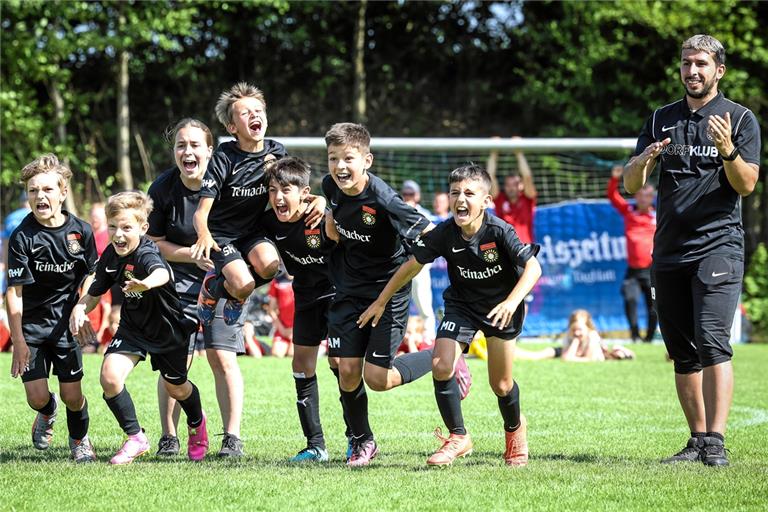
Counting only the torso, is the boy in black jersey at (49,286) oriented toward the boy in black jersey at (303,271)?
no

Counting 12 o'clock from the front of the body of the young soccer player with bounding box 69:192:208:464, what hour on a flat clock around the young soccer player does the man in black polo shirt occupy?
The man in black polo shirt is roughly at 8 o'clock from the young soccer player.

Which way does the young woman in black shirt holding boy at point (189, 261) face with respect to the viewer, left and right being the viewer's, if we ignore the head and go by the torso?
facing the viewer

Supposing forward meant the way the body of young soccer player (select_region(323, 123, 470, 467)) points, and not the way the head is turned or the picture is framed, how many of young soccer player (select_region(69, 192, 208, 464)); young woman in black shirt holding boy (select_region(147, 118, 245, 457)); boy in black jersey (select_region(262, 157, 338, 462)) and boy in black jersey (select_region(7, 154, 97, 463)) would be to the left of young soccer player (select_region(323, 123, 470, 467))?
0

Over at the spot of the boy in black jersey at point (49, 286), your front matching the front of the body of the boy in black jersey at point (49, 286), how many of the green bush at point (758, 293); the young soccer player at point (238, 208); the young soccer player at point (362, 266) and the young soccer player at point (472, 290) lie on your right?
0

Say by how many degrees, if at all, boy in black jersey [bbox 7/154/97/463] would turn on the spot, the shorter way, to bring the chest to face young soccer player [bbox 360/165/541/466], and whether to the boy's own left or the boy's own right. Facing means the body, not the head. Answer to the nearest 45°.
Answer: approximately 45° to the boy's own left

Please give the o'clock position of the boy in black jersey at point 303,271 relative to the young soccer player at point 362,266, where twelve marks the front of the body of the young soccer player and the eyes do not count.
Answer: The boy in black jersey is roughly at 3 o'clock from the young soccer player.

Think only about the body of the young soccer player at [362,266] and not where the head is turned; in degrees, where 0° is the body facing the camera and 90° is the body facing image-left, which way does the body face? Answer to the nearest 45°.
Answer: approximately 45°

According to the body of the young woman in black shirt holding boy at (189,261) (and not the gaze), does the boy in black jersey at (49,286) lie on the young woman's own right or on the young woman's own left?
on the young woman's own right

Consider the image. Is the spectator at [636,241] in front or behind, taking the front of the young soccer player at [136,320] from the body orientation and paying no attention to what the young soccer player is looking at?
behind

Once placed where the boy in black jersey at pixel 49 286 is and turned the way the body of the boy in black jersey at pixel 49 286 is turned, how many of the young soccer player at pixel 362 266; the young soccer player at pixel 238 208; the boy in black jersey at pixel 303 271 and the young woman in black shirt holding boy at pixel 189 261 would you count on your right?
0

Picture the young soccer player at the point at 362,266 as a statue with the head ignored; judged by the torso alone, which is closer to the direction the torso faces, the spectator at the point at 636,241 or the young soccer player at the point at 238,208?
the young soccer player

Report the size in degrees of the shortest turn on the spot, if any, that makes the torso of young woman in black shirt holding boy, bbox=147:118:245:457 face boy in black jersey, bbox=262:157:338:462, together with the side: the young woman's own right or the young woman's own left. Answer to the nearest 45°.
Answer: approximately 90° to the young woman's own left

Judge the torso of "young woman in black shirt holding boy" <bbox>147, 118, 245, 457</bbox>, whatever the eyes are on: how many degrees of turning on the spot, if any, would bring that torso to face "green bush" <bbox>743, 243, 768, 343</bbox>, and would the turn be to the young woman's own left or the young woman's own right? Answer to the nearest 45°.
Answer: approximately 135° to the young woman's own left

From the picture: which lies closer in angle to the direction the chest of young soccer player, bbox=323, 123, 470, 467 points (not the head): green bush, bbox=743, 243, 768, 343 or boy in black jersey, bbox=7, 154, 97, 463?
the boy in black jersey

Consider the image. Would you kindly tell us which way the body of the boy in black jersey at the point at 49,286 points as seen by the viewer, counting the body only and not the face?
toward the camera

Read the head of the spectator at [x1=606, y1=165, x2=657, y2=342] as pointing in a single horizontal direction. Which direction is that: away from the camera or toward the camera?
toward the camera

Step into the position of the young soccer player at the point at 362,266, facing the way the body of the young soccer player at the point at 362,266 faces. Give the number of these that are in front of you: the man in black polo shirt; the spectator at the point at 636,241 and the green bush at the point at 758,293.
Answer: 0

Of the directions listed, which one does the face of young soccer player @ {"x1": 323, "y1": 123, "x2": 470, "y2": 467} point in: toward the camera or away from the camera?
toward the camera

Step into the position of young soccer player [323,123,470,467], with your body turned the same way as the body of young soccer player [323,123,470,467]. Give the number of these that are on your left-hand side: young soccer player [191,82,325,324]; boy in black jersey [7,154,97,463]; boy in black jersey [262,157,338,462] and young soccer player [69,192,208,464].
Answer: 0

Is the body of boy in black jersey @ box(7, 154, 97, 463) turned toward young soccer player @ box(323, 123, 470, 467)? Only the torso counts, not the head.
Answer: no
